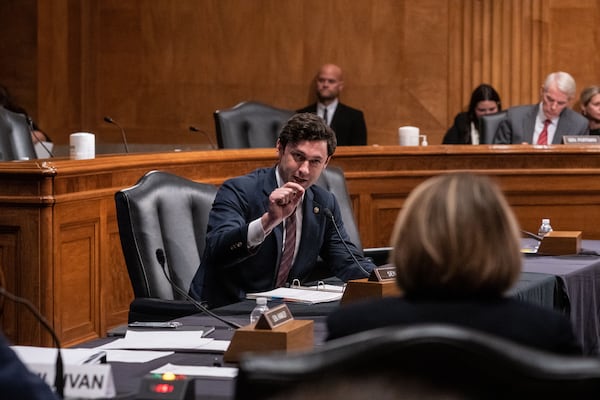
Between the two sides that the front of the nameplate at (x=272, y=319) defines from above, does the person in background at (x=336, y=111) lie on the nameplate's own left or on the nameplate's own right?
on the nameplate's own left

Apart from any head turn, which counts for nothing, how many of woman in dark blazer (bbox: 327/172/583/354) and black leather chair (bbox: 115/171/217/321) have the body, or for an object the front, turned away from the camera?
1

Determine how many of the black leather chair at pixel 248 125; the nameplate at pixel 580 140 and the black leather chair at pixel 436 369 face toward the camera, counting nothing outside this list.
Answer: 2

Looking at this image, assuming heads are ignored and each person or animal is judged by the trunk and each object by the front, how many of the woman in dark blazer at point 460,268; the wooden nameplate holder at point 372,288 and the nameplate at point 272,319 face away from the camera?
1

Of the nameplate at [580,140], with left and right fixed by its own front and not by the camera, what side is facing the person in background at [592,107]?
back

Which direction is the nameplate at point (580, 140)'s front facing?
toward the camera

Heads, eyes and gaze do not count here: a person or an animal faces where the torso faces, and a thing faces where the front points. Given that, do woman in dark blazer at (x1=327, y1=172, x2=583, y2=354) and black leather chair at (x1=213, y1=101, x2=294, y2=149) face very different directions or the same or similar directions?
very different directions

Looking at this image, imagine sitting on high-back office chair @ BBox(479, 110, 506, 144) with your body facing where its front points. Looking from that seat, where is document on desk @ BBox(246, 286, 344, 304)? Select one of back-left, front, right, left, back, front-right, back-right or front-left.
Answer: front

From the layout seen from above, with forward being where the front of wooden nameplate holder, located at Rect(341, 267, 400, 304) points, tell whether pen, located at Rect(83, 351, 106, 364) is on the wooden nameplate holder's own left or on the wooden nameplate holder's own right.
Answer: on the wooden nameplate holder's own right

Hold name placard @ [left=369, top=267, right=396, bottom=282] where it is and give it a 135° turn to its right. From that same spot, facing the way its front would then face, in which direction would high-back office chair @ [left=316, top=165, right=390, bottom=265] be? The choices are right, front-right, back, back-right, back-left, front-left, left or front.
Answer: right

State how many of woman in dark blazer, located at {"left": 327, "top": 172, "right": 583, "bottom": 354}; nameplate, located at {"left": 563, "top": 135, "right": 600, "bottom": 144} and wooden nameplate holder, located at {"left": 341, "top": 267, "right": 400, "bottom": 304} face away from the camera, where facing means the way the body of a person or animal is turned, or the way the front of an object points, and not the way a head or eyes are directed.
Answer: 1

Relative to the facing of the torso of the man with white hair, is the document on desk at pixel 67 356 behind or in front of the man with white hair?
in front

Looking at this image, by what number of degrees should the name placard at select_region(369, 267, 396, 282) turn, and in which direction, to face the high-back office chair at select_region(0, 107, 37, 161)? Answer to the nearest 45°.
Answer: approximately 180°

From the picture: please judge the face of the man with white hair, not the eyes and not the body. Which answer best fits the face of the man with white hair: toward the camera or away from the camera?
toward the camera

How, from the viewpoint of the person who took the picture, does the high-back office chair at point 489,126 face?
facing the viewer

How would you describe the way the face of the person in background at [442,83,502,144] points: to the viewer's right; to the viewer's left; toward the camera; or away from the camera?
toward the camera
